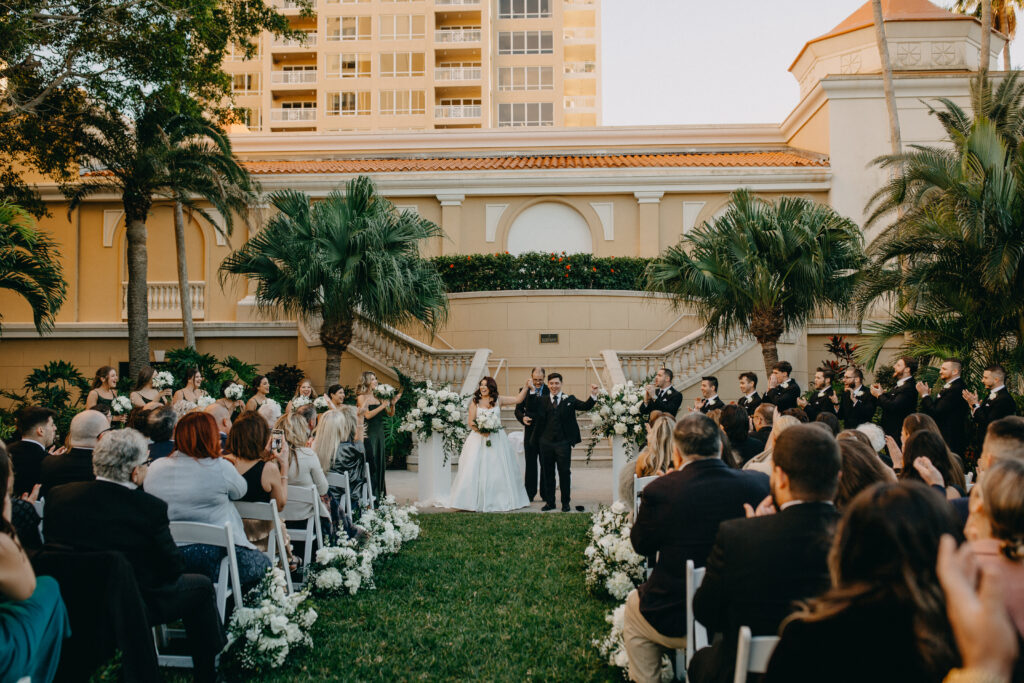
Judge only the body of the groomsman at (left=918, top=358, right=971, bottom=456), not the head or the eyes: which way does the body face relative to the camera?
to the viewer's left

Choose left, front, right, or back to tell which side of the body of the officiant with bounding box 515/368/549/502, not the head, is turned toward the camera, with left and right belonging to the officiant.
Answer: front

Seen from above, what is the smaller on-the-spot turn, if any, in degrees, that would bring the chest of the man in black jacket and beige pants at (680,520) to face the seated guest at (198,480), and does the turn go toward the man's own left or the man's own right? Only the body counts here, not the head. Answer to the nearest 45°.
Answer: approximately 90° to the man's own left

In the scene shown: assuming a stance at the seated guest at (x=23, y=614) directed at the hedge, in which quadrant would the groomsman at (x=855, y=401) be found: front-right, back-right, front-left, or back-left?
front-right

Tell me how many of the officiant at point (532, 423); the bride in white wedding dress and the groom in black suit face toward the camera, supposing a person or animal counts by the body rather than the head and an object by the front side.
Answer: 3

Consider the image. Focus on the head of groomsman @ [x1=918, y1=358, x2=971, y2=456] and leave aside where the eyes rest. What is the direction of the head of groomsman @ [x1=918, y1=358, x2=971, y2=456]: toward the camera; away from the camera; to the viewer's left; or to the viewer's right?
to the viewer's left

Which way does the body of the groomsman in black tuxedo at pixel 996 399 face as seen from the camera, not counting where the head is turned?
to the viewer's left

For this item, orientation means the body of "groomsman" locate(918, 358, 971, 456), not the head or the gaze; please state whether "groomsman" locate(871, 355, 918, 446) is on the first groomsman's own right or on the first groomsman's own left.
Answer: on the first groomsman's own right

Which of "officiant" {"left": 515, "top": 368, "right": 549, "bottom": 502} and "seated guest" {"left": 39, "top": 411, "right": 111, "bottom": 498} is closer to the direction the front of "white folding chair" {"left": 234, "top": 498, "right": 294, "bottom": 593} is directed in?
the officiant

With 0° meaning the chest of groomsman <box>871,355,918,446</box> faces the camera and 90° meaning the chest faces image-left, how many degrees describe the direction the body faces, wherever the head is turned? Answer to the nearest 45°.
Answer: approximately 90°

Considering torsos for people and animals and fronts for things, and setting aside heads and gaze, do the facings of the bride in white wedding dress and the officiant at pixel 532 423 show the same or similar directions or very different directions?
same or similar directions

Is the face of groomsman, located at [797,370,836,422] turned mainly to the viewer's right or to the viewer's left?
to the viewer's left

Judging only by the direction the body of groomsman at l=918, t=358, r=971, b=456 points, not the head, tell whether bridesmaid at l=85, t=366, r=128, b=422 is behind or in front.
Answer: in front

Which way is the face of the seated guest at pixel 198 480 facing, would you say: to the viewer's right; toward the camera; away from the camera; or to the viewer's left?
away from the camera

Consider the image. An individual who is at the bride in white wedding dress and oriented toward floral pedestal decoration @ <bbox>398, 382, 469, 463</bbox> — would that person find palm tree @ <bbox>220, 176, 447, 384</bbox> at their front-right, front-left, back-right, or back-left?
front-right

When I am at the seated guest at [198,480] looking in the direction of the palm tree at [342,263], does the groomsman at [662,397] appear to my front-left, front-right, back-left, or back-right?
front-right

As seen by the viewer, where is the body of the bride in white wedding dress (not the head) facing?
toward the camera

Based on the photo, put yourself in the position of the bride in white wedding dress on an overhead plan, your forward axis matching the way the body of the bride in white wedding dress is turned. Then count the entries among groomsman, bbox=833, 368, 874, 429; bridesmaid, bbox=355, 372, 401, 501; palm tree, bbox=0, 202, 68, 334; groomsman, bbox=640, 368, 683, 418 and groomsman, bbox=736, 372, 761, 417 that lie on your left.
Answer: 3

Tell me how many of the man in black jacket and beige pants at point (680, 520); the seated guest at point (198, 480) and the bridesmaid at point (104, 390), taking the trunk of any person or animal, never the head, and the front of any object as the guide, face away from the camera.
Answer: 2
